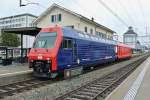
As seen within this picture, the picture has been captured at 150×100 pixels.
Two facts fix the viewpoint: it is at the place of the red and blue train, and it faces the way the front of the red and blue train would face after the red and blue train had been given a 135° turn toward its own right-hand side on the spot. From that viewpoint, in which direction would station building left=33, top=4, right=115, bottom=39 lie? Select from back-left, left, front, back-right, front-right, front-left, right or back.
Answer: front
